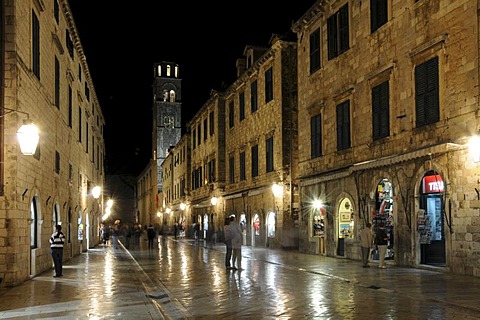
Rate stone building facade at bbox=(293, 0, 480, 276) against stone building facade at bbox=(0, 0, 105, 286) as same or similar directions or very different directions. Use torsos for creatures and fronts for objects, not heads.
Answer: very different directions

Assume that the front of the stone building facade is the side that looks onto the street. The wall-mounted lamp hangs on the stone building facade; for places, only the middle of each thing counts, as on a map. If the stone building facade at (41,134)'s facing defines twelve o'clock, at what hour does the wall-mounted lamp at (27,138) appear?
The wall-mounted lamp is roughly at 3 o'clock from the stone building facade.

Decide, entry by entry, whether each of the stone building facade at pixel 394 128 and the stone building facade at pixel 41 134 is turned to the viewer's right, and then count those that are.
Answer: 1

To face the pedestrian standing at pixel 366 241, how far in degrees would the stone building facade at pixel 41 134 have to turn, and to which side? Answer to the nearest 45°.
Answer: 0° — it already faces them

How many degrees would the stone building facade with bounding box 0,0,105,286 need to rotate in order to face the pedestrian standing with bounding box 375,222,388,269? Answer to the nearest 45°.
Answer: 0° — it already faces them

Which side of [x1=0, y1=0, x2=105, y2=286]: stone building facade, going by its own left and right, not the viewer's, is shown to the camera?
right

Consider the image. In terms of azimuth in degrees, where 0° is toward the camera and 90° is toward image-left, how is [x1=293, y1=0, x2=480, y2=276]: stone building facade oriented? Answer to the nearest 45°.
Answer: approximately 45°

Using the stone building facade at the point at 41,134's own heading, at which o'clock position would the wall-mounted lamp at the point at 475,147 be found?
The wall-mounted lamp is roughly at 1 o'clock from the stone building facade.

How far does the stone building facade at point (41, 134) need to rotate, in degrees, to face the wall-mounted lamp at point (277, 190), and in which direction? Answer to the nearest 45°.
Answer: approximately 45° to its left
